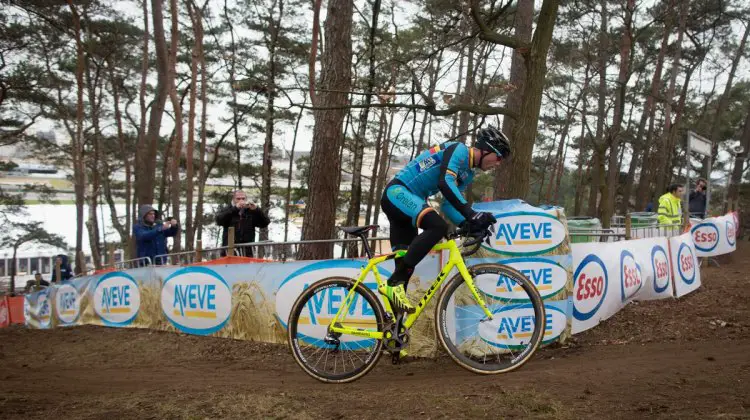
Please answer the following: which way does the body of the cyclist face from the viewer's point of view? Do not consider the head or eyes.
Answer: to the viewer's right

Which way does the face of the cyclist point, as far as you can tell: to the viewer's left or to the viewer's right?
to the viewer's right

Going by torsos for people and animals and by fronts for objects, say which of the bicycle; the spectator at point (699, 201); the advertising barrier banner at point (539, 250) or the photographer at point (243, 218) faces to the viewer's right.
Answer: the bicycle

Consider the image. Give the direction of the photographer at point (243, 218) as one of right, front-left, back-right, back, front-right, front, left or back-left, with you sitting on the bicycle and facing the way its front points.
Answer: back-left

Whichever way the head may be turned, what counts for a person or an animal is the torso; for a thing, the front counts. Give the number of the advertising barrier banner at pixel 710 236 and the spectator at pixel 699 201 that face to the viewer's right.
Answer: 0

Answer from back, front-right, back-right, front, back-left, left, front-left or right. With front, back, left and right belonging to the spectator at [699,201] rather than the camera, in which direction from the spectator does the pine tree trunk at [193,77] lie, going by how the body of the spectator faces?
front-right

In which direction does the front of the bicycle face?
to the viewer's right
